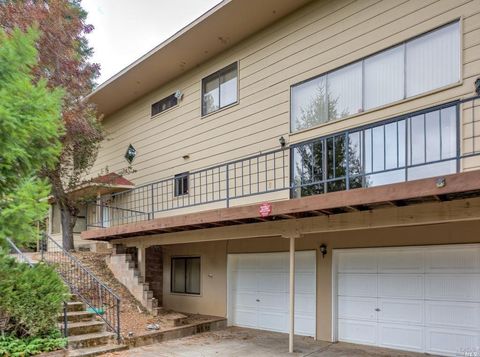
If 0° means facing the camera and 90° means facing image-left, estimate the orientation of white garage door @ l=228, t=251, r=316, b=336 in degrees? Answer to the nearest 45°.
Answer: approximately 45°

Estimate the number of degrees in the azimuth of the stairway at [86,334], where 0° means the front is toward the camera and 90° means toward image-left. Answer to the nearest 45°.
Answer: approximately 315°

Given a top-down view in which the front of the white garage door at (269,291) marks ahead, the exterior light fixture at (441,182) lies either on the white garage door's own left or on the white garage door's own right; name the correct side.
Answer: on the white garage door's own left

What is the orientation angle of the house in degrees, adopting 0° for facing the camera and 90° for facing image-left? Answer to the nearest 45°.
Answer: approximately 45°

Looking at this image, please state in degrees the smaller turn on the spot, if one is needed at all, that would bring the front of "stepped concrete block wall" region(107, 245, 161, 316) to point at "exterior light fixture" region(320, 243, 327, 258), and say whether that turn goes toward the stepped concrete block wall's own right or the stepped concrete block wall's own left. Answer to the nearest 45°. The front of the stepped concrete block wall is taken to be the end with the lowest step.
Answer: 0° — it already faces it

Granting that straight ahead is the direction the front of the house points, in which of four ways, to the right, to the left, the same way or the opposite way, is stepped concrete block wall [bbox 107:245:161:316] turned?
to the left

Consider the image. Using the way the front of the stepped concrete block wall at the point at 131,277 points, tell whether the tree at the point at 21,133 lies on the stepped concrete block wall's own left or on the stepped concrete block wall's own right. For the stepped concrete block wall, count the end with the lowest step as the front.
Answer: on the stepped concrete block wall's own right
